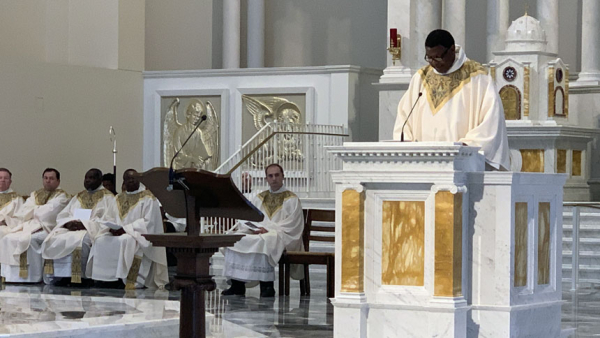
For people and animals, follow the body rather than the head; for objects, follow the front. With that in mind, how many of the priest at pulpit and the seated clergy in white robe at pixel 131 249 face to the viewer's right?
0

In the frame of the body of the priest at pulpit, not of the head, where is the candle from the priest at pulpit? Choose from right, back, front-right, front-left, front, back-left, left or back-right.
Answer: back-right

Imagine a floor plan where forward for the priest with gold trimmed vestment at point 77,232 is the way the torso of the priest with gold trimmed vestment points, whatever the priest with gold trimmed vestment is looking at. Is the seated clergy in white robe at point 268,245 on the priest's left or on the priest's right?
on the priest's left

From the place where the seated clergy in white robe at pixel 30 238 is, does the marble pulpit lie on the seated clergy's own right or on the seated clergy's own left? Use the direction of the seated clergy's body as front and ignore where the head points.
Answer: on the seated clergy's own left

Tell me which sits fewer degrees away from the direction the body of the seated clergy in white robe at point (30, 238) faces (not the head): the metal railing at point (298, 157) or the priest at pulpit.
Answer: the priest at pulpit

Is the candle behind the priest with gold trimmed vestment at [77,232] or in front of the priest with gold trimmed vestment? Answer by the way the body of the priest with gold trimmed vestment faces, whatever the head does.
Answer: behind

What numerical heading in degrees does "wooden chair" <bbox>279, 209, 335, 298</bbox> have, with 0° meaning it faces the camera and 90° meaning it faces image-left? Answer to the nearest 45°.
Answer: approximately 45°

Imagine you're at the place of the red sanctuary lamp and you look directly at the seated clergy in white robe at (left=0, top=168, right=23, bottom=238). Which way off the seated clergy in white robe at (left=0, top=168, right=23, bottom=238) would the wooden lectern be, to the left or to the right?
left

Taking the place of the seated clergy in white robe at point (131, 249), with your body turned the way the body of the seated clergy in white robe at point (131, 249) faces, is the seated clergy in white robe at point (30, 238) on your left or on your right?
on your right

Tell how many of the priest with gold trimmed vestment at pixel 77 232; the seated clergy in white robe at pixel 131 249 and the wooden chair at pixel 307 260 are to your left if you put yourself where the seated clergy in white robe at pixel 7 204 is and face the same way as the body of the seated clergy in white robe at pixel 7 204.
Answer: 3

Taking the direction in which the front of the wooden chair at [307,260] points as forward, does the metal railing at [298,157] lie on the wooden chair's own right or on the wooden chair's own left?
on the wooden chair's own right

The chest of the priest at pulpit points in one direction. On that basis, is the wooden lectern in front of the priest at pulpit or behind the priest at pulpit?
in front
